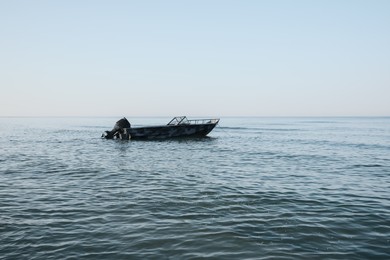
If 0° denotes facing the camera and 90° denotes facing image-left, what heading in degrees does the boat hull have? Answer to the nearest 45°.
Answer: approximately 270°
